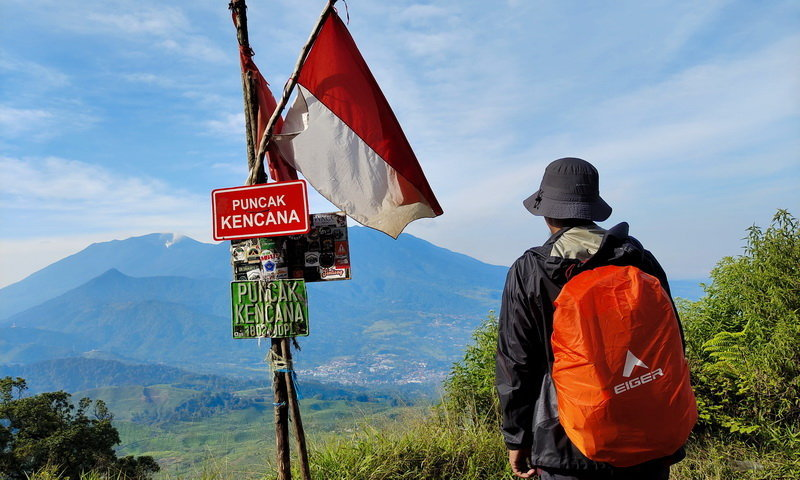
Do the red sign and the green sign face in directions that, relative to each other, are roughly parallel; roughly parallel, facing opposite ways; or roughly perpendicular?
roughly parallel

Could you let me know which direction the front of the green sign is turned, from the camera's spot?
facing the viewer

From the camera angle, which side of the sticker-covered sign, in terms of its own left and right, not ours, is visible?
front

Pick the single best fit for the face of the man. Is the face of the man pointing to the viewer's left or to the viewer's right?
to the viewer's left

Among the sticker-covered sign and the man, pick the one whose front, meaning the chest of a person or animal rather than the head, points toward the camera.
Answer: the sticker-covered sign

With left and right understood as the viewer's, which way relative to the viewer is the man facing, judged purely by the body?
facing away from the viewer and to the left of the viewer

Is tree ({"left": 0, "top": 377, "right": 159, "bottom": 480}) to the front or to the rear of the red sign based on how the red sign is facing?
to the rear

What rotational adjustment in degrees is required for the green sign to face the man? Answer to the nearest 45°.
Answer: approximately 45° to its left

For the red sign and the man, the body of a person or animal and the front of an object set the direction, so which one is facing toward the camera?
the red sign

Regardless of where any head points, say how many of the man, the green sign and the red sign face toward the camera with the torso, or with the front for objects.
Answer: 2

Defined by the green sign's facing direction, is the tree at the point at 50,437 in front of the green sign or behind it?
behind

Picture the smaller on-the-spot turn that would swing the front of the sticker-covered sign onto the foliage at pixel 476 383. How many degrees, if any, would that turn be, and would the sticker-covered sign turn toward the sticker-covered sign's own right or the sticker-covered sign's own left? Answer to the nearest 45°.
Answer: approximately 135° to the sticker-covered sign's own left

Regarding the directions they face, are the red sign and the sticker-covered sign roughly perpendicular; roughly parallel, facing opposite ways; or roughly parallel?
roughly parallel

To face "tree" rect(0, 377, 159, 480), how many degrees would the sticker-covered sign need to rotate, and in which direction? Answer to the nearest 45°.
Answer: approximately 135° to its right
